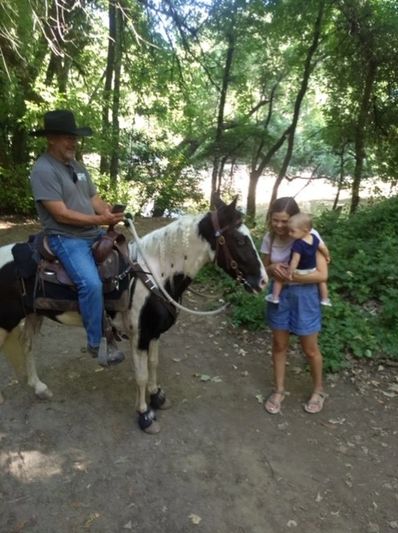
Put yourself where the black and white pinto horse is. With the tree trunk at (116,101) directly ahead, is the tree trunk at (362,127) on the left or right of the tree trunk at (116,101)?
right

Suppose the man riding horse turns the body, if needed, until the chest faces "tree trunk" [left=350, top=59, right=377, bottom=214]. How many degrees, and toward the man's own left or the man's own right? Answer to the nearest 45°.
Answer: approximately 90° to the man's own left

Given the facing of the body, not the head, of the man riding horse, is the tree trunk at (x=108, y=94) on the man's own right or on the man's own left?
on the man's own left

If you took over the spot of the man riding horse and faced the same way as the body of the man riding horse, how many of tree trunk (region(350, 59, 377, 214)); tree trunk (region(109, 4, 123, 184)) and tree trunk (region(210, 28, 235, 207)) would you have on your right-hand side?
0

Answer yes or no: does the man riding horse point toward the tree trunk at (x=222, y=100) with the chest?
no

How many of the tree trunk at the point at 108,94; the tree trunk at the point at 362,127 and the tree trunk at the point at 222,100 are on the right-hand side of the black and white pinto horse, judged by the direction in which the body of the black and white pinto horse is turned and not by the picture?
0

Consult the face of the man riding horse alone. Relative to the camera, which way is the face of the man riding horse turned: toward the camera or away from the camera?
toward the camera

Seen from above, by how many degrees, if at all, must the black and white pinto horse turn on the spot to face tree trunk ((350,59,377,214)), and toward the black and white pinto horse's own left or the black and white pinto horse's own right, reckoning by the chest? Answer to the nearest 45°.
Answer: approximately 45° to the black and white pinto horse's own left

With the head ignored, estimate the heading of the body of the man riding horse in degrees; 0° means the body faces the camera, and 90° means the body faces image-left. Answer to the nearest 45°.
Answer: approximately 315°

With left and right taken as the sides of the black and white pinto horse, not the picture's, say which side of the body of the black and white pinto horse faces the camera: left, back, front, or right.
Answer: right

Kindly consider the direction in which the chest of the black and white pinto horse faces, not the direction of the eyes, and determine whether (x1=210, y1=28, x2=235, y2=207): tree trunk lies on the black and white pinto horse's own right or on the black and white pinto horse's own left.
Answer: on the black and white pinto horse's own left

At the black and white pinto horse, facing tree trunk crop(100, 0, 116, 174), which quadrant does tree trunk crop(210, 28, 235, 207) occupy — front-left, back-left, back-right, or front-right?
front-right

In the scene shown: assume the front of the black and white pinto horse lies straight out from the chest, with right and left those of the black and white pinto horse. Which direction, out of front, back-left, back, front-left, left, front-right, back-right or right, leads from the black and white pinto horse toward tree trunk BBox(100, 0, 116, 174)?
left

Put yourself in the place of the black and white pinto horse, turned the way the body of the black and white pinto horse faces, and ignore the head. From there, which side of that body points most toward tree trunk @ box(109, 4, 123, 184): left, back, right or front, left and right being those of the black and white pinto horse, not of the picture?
left

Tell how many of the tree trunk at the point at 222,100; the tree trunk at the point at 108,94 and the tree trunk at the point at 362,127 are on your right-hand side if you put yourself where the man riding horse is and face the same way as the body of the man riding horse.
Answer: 0

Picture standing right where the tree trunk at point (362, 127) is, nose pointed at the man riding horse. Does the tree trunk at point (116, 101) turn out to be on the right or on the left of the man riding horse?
right
